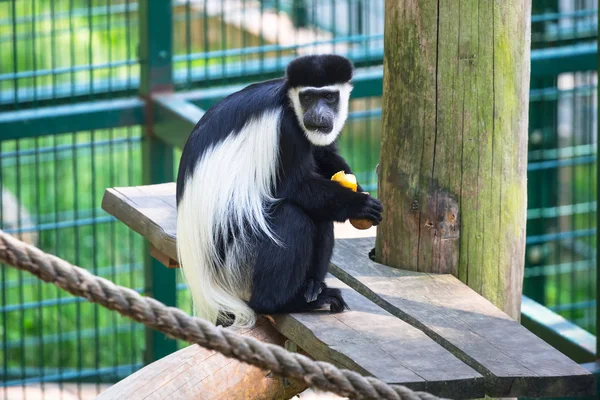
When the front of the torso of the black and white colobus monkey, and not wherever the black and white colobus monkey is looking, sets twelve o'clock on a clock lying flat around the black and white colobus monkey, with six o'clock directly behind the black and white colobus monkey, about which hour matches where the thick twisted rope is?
The thick twisted rope is roughly at 3 o'clock from the black and white colobus monkey.

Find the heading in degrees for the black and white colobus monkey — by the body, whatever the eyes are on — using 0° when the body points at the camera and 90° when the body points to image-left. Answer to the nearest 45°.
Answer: approximately 270°

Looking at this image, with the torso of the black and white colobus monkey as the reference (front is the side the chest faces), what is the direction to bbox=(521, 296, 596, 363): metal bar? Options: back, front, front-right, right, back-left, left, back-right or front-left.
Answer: front-left

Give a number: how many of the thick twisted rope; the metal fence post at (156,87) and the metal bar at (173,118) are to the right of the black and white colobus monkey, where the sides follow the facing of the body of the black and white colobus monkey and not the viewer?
1

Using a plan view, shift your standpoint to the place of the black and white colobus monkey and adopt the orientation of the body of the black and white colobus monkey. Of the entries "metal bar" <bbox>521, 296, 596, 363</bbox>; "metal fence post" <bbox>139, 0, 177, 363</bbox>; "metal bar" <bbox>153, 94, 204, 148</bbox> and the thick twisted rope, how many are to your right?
1

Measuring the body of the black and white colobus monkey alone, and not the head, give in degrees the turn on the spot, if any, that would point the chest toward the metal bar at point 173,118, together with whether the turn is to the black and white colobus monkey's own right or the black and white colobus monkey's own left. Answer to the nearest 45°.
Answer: approximately 90° to the black and white colobus monkey's own left

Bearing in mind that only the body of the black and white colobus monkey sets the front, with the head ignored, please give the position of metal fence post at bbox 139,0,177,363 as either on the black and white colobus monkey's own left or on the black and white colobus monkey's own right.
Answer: on the black and white colobus monkey's own left
